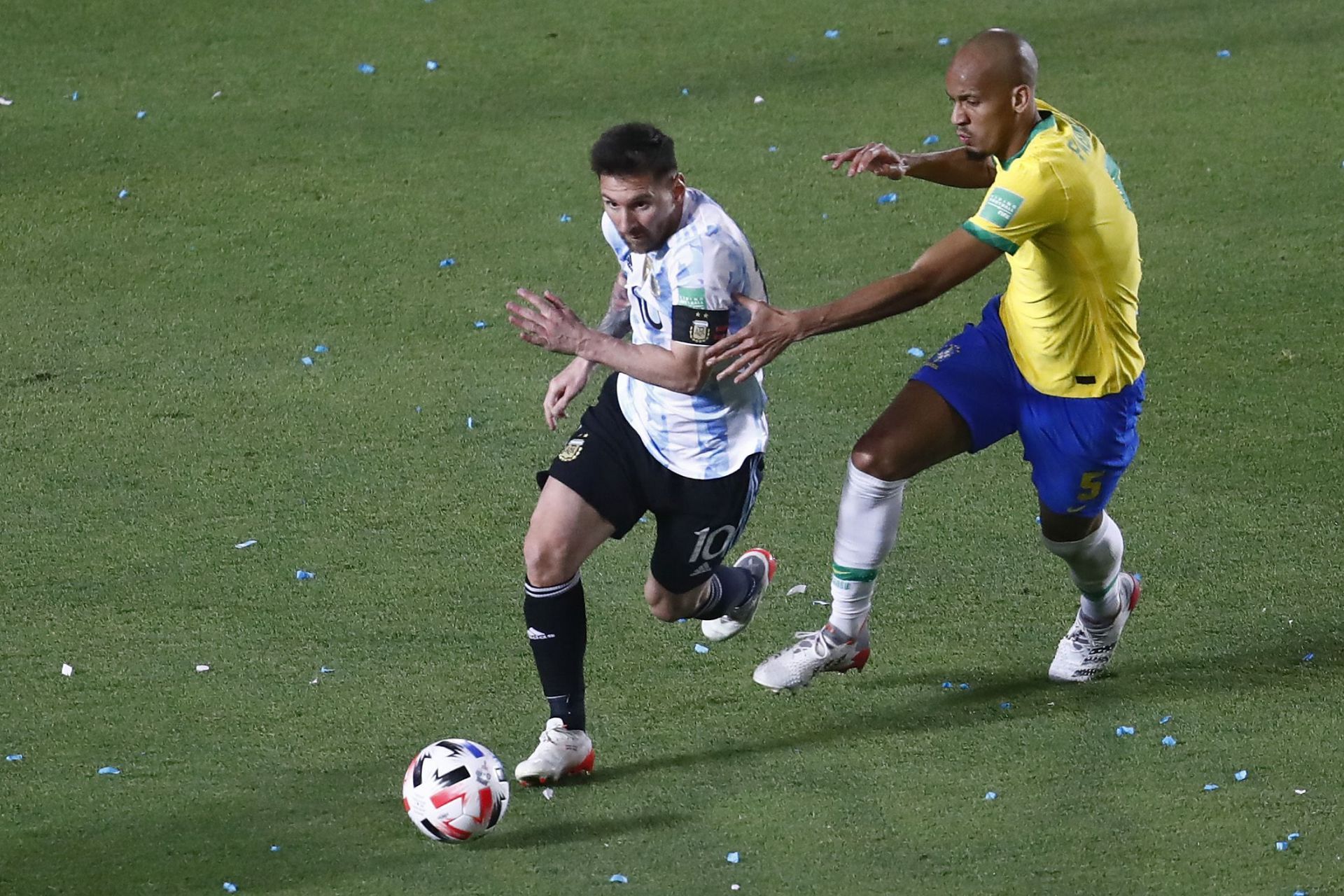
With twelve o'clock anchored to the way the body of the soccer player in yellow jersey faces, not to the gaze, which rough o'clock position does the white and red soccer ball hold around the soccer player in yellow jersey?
The white and red soccer ball is roughly at 11 o'clock from the soccer player in yellow jersey.

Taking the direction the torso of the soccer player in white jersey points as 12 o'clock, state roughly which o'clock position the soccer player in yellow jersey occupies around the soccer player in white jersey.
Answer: The soccer player in yellow jersey is roughly at 7 o'clock from the soccer player in white jersey.

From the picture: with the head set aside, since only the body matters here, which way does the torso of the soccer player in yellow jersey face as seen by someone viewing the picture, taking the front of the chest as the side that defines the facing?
to the viewer's left

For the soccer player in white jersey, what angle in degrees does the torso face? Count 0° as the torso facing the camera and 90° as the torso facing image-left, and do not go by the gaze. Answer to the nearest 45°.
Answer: approximately 45°
